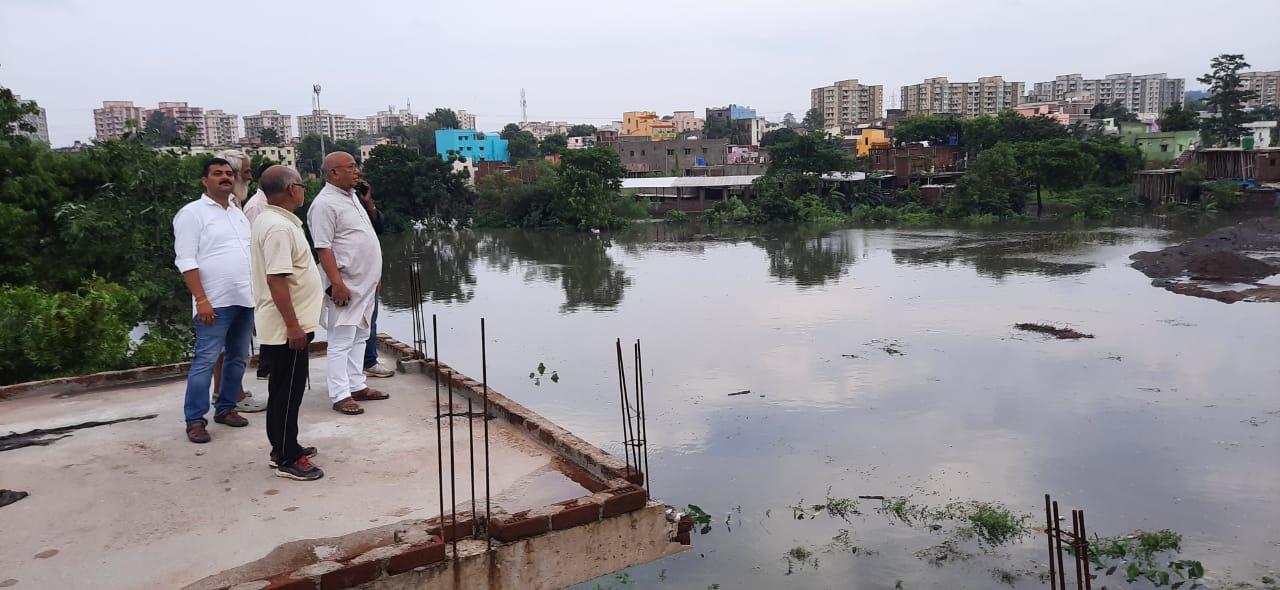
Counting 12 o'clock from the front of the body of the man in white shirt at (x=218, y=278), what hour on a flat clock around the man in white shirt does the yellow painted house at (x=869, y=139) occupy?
The yellow painted house is roughly at 9 o'clock from the man in white shirt.

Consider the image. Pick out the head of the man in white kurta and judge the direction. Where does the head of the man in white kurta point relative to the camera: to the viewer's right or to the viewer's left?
to the viewer's right

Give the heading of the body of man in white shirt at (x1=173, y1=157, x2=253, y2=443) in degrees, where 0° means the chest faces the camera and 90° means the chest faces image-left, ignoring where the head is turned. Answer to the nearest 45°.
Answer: approximately 315°

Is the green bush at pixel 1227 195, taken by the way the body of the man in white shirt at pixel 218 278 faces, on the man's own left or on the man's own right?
on the man's own left

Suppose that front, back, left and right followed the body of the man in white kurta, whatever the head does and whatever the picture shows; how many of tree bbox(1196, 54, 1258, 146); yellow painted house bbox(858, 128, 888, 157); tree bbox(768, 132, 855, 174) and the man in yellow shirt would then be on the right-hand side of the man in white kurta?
1

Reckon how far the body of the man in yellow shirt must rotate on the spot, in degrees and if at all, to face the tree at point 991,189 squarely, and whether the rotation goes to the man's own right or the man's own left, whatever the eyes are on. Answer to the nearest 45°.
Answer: approximately 45° to the man's own left

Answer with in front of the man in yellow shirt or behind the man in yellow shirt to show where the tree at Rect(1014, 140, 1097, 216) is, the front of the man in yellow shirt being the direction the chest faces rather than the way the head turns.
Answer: in front

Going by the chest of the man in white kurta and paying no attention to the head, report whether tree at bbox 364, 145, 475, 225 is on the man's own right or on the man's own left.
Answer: on the man's own left

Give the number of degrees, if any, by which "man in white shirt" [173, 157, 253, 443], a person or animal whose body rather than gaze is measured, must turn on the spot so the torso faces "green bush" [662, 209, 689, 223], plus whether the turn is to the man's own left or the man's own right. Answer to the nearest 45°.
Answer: approximately 90° to the man's own left

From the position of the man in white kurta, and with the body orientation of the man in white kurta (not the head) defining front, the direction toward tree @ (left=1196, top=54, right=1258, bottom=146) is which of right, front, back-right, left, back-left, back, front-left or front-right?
front-left
